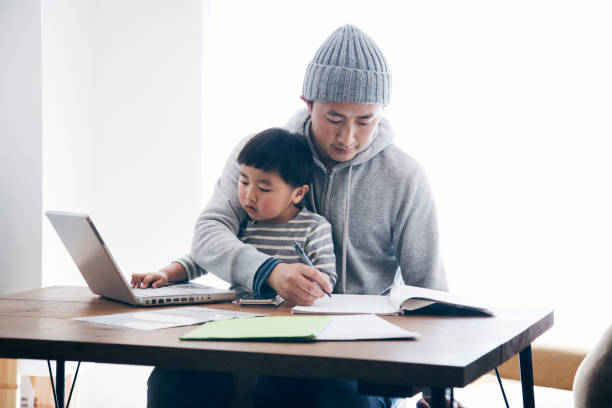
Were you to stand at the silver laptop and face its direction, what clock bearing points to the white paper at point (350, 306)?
The white paper is roughly at 1 o'clock from the silver laptop.

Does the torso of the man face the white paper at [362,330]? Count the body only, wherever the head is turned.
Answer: yes

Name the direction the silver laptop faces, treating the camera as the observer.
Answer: facing to the right of the viewer

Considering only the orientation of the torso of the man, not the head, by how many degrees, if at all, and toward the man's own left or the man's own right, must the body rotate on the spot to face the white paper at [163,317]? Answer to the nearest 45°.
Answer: approximately 45° to the man's own right

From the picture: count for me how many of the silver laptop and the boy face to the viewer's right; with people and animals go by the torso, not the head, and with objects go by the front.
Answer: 1

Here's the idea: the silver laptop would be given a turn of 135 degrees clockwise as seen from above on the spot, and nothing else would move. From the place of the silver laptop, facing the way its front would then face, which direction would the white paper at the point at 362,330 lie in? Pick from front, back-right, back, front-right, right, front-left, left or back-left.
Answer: left

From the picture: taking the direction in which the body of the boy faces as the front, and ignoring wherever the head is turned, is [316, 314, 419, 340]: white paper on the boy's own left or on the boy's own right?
on the boy's own left

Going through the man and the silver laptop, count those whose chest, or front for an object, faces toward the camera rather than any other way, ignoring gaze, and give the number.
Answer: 1

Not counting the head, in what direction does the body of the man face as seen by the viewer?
toward the camera

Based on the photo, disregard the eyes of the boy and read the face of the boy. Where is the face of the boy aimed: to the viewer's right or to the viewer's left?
to the viewer's left
